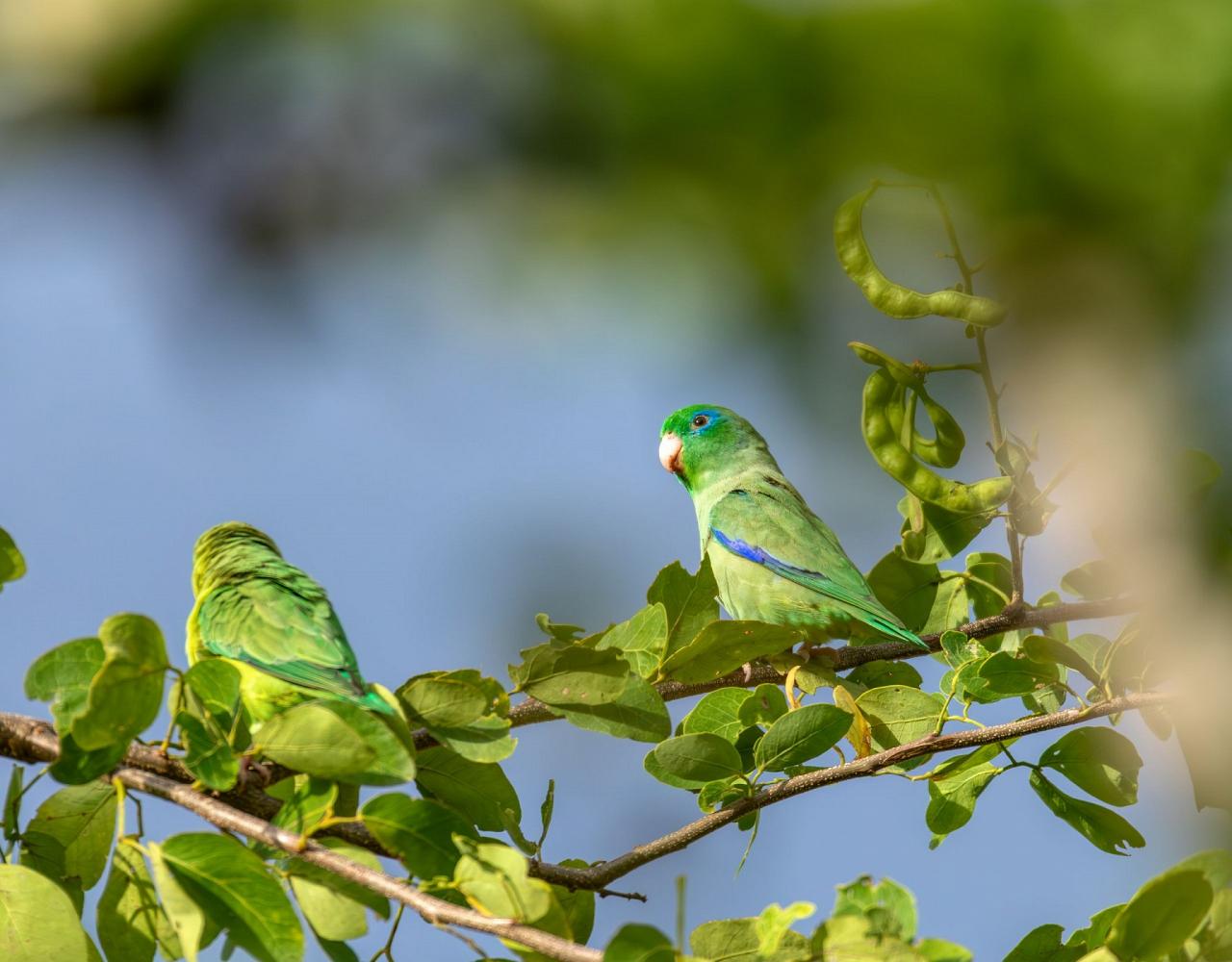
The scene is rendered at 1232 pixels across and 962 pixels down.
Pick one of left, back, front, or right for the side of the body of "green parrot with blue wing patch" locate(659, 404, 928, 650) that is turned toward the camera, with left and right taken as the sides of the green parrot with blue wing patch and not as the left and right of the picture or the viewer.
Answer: left

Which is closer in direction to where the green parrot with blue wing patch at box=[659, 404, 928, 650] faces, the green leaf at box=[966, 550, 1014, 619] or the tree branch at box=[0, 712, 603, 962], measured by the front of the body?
the tree branch

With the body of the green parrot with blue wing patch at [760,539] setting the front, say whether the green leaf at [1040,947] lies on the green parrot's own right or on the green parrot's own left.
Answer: on the green parrot's own left

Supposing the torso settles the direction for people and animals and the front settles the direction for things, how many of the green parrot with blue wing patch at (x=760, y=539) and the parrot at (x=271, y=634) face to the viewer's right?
0

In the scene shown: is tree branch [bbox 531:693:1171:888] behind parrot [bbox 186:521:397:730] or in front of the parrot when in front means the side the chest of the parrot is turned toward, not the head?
behind

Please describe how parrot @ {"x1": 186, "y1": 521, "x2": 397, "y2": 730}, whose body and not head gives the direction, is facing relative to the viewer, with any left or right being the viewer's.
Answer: facing away from the viewer and to the left of the viewer
